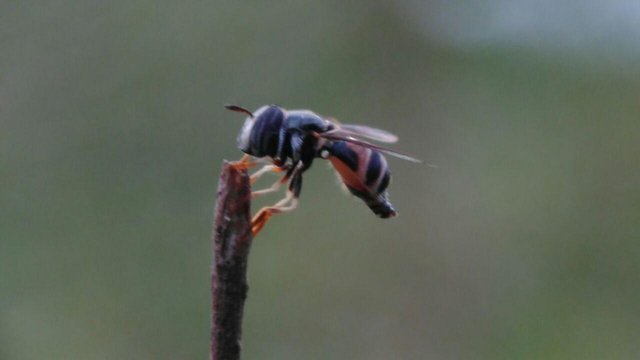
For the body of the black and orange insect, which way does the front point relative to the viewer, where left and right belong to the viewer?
facing to the left of the viewer
